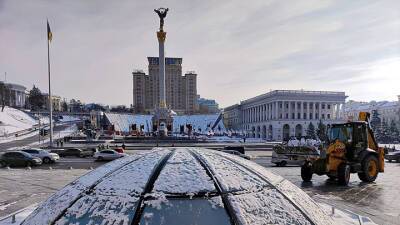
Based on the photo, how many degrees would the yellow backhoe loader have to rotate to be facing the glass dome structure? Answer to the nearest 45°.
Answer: approximately 45° to its left

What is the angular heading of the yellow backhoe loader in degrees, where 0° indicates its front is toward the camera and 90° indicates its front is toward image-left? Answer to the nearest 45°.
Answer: approximately 45°

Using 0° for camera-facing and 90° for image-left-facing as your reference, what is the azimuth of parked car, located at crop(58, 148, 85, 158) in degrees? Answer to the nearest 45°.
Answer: approximately 90°
